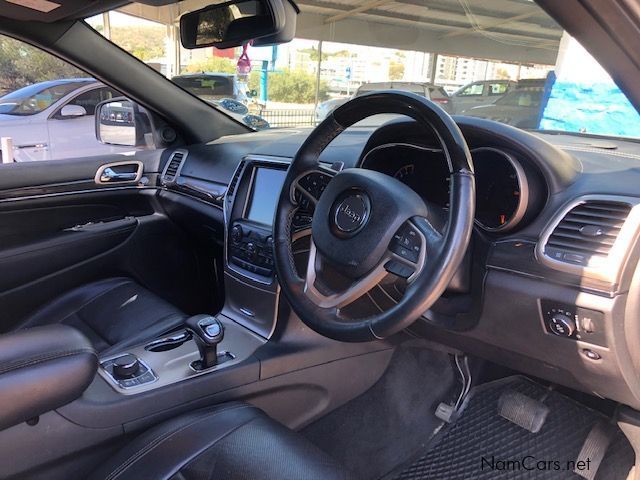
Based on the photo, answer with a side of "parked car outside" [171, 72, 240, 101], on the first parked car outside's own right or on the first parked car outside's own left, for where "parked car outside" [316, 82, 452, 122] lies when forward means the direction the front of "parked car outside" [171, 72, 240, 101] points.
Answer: on the first parked car outside's own left

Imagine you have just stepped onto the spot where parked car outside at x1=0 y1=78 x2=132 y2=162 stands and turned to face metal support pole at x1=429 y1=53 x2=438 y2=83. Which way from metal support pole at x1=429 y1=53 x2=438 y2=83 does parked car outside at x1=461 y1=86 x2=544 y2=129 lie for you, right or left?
right

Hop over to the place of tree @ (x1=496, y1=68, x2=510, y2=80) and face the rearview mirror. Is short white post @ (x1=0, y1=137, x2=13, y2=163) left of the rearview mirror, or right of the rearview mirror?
right

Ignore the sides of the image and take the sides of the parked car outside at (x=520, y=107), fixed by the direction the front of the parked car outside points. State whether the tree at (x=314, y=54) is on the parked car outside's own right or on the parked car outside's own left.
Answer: on the parked car outside's own right

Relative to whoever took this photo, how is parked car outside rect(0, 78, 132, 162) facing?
facing the viewer and to the left of the viewer

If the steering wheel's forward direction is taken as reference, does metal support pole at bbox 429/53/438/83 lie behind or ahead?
behind
